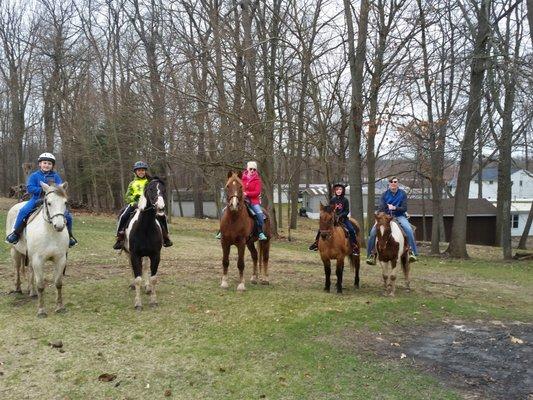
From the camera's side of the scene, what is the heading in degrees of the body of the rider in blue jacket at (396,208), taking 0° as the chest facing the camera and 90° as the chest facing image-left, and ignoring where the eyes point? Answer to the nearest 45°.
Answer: approximately 0°

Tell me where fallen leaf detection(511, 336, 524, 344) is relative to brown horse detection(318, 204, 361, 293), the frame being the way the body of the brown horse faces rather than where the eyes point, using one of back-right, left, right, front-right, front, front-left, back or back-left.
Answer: left

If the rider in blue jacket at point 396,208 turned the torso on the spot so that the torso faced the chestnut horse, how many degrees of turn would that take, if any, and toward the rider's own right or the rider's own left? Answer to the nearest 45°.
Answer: approximately 45° to the rider's own right

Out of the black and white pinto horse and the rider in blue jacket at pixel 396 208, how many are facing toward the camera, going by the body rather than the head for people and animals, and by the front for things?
2

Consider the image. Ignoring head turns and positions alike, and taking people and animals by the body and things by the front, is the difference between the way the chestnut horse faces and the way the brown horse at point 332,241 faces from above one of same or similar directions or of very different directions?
same or similar directions

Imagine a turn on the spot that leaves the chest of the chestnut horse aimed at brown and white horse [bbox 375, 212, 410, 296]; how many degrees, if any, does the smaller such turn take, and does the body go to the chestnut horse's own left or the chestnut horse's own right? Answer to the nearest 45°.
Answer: approximately 135° to the chestnut horse's own left

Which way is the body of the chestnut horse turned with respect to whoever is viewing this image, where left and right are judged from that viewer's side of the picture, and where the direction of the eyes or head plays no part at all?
facing the viewer and to the left of the viewer

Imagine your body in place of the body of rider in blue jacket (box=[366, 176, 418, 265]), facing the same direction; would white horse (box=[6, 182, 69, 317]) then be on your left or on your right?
on your right

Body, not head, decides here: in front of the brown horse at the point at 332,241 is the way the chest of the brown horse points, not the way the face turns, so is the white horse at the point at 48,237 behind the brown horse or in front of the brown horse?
in front

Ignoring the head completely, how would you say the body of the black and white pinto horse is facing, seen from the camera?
toward the camera

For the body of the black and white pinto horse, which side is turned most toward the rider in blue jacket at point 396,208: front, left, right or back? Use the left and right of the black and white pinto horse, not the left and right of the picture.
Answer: left

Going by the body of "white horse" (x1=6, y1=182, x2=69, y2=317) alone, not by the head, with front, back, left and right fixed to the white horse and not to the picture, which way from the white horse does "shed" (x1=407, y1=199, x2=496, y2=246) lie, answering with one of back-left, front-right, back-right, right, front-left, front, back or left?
left

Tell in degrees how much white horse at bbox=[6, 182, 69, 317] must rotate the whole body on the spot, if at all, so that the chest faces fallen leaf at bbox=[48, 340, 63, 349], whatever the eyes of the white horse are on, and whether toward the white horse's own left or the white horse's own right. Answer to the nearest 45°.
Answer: approximately 45° to the white horse's own right

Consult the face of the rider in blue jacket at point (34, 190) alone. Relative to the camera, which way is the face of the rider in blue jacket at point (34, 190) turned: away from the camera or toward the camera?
toward the camera

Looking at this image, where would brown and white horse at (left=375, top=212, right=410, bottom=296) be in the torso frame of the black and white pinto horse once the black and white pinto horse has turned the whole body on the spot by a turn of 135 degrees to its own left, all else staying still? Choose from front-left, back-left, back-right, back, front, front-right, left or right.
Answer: front-right

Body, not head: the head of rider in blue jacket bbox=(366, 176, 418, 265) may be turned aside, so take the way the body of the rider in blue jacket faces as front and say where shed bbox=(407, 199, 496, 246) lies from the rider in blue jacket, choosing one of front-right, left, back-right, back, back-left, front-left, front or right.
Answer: back
